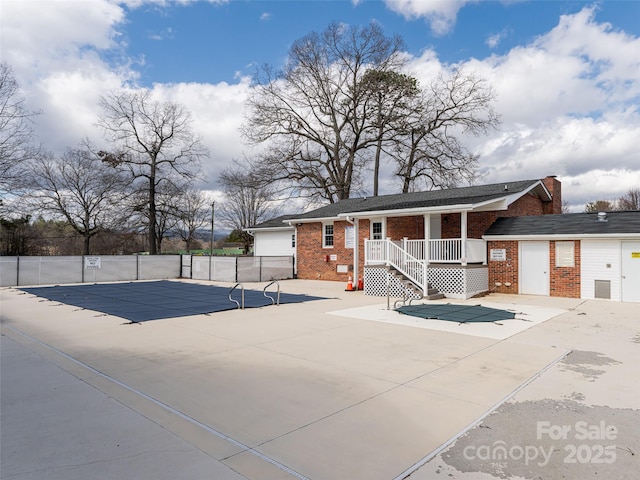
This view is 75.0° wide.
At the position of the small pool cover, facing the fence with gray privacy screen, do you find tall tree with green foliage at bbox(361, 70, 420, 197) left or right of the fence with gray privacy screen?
right

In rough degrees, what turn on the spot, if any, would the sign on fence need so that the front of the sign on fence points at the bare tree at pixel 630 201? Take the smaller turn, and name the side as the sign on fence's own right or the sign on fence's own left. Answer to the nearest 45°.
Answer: approximately 90° to the sign on fence's own left

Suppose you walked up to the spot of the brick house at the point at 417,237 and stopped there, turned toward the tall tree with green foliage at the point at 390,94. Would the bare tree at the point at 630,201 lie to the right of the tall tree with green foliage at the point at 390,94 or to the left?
right

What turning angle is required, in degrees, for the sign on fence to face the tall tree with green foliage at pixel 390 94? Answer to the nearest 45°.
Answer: approximately 90° to its left

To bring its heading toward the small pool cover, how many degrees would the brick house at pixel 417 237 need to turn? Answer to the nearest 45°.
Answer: approximately 45° to its left

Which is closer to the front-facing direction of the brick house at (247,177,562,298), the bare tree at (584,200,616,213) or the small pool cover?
the small pool cover

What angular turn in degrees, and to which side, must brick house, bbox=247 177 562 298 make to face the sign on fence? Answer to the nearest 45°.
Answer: approximately 45° to its right

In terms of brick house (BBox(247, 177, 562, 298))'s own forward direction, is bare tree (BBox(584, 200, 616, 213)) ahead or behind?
behind

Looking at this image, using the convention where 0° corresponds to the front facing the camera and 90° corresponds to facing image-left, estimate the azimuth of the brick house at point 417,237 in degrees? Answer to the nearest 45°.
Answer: approximately 45°

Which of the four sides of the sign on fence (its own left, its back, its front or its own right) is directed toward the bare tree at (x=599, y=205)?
left

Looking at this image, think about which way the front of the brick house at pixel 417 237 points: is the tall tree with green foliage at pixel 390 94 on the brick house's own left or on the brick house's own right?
on the brick house's own right

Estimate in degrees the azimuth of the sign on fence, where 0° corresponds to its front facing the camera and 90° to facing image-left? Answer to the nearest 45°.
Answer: approximately 0°

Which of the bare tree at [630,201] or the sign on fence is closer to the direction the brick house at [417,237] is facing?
the sign on fence

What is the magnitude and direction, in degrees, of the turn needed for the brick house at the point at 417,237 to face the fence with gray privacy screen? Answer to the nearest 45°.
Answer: approximately 45° to its right
